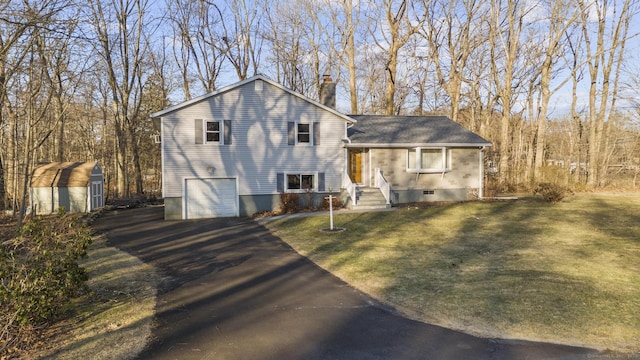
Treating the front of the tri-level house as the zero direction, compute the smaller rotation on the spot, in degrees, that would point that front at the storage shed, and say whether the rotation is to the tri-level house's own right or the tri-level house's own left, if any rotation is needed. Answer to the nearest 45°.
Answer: approximately 90° to the tri-level house's own right

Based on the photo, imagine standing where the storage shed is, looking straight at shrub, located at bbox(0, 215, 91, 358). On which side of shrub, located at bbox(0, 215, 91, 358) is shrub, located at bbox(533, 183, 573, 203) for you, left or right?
left

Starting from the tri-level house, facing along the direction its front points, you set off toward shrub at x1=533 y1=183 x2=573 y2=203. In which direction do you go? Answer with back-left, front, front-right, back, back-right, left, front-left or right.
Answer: left

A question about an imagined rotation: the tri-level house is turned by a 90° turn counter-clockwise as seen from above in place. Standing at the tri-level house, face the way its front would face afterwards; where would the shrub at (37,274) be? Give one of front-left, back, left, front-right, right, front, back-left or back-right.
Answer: right

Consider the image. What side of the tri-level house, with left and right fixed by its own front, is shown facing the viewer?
front
